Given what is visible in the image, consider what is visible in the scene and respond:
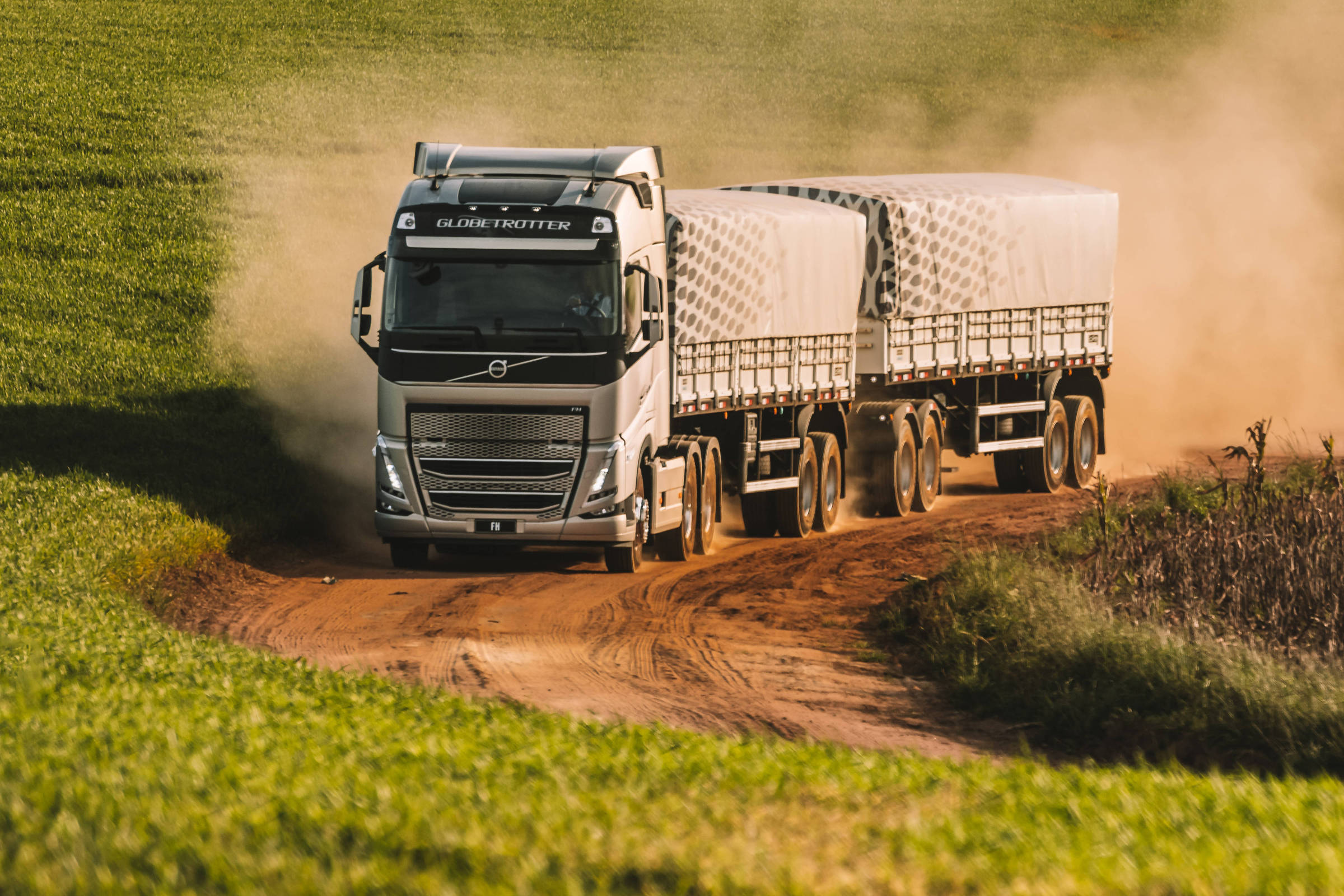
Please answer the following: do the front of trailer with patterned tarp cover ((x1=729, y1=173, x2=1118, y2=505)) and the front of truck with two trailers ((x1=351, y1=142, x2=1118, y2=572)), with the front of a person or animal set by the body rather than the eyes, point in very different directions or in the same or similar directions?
same or similar directions

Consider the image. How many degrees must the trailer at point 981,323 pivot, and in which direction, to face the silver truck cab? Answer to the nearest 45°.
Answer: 0° — it already faces it

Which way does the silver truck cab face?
toward the camera

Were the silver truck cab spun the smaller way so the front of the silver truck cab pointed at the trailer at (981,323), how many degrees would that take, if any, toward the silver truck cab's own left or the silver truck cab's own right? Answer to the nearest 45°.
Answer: approximately 135° to the silver truck cab's own left

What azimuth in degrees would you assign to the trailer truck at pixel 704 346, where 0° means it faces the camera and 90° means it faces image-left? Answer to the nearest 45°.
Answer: approximately 45°

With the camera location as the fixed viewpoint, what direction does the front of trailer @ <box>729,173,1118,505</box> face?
facing the viewer and to the left of the viewer
